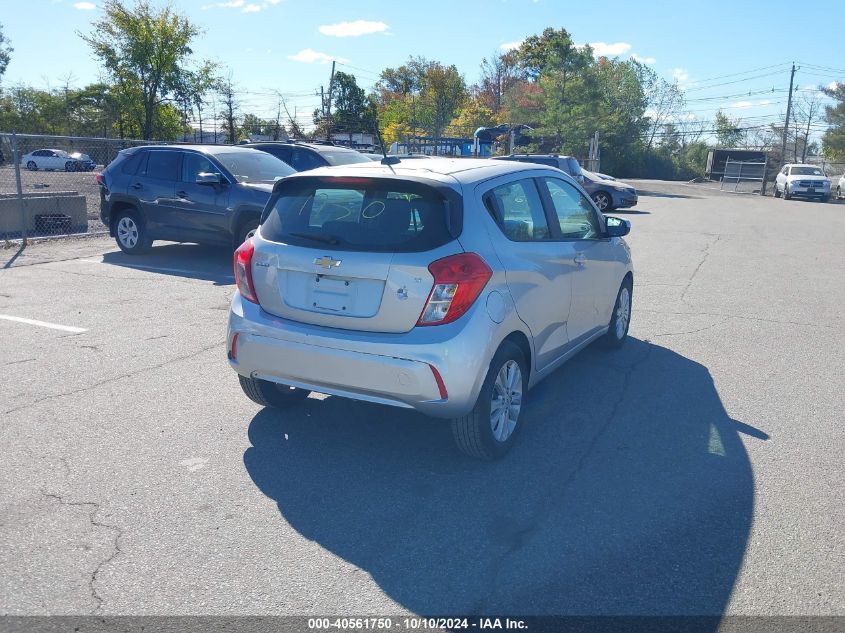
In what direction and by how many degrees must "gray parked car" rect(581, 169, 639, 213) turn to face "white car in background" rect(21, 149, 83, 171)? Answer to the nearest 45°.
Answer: approximately 180°

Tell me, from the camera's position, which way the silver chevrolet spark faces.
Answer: facing away from the viewer and to the right of the viewer

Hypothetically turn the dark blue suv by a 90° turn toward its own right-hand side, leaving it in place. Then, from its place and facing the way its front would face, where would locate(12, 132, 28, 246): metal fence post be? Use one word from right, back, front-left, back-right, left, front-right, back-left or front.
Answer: right

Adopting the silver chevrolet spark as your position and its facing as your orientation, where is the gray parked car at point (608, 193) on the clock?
The gray parked car is roughly at 11 o'clock from the silver chevrolet spark.

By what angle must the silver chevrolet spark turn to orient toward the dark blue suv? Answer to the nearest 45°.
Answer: approximately 90° to its left

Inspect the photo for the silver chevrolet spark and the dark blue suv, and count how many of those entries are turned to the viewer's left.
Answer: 0

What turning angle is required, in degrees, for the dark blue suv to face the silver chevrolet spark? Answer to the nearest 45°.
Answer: approximately 45° to its right

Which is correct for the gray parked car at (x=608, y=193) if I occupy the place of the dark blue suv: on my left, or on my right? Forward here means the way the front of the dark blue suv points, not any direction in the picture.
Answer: on my left

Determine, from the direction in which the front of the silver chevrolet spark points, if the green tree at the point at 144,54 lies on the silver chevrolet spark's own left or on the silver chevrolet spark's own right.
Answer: on the silver chevrolet spark's own left

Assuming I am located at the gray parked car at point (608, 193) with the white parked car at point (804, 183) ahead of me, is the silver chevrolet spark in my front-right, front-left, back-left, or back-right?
back-right

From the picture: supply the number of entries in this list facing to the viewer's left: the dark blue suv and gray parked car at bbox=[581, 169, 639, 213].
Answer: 0

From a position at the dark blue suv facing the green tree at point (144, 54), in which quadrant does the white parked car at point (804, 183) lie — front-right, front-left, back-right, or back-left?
front-right

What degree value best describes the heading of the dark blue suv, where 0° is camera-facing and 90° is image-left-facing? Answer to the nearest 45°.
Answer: approximately 315°

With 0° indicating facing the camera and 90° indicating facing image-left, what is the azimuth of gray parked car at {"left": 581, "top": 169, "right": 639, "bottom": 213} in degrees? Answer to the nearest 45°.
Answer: approximately 315°
